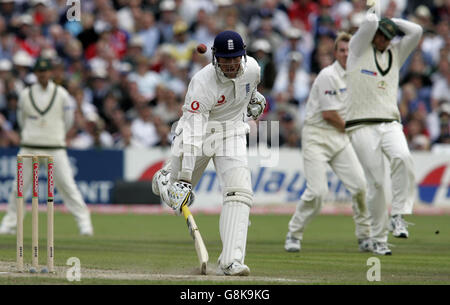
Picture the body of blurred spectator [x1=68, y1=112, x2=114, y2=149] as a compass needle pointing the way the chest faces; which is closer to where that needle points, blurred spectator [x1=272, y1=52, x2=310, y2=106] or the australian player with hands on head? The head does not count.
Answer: the australian player with hands on head

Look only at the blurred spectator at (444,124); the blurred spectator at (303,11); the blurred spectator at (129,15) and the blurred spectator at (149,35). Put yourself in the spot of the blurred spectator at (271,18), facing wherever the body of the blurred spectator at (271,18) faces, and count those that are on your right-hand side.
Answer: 2

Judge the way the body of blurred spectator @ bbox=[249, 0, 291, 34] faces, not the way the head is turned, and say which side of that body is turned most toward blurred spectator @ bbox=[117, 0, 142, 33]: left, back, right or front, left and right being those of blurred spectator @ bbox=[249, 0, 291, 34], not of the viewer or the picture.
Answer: right

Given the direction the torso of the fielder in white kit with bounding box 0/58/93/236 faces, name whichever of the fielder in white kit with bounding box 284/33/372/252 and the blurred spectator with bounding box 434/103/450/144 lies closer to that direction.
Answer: the fielder in white kit

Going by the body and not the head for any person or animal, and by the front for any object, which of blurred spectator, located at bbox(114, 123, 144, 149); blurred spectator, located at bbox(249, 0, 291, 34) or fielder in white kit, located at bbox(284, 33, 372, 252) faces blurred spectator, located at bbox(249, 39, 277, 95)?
blurred spectator, located at bbox(249, 0, 291, 34)

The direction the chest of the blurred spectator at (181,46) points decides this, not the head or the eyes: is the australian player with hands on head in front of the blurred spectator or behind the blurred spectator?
in front

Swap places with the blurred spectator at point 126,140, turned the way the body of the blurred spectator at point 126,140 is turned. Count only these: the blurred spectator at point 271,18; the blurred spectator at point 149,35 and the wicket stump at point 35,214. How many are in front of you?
1

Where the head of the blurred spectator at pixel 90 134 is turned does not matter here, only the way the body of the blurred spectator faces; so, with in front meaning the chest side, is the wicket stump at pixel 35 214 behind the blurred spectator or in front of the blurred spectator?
in front
